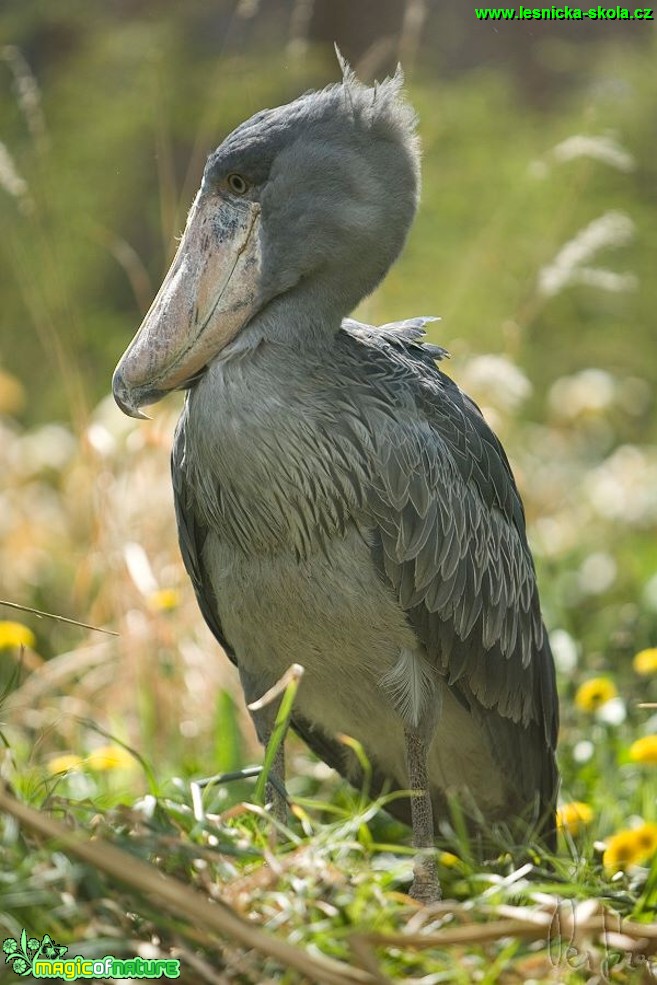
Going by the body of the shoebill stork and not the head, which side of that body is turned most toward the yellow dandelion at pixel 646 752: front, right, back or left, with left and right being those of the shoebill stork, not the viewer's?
back

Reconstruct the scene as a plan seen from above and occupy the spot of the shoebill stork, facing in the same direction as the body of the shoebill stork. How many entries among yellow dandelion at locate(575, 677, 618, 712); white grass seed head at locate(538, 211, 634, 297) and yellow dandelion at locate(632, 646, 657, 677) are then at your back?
3

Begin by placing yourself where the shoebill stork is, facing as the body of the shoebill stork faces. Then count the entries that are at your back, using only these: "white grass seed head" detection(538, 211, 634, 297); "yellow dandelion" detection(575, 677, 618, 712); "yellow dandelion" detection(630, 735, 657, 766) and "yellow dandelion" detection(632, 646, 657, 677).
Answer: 4

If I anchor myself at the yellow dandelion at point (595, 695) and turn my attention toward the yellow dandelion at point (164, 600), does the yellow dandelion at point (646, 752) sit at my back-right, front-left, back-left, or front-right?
back-left

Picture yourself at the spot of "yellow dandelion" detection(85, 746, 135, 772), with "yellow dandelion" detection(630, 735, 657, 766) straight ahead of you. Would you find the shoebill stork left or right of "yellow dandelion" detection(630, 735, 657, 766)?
right

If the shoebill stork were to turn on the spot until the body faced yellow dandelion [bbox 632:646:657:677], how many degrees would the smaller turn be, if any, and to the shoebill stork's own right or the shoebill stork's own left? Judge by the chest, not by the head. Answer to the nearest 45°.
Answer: approximately 180°

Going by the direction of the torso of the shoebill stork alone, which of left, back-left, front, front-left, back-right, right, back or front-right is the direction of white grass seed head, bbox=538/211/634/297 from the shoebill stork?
back

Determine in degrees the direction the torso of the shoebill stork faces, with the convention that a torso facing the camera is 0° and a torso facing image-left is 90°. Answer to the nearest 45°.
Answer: approximately 45°

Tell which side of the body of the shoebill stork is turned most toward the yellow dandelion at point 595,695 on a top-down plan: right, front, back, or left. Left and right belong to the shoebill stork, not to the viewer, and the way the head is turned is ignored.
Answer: back
